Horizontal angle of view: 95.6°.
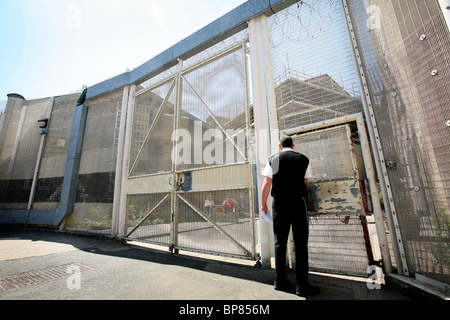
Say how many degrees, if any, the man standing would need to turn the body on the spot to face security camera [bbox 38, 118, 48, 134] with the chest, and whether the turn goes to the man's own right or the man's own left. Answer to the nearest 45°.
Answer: approximately 90° to the man's own left

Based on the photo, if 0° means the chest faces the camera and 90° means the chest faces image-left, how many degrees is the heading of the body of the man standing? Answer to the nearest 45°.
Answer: approximately 180°

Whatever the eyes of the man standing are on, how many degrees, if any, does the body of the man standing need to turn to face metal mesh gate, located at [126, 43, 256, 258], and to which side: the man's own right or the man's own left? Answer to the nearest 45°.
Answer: approximately 45° to the man's own left

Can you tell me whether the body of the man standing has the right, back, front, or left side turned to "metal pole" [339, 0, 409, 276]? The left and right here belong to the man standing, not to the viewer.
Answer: right

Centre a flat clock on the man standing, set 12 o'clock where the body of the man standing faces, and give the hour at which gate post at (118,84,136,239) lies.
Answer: The gate post is roughly at 10 o'clock from the man standing.

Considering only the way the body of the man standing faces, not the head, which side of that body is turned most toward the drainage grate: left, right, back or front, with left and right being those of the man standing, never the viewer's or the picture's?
left

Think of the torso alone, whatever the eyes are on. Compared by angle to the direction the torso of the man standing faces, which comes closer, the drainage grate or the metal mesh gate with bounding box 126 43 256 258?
the metal mesh gate
